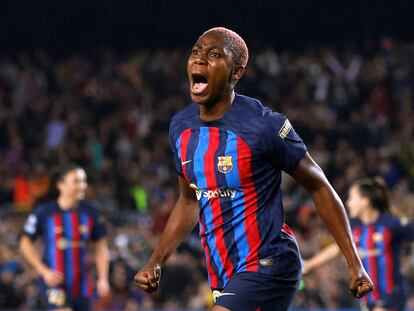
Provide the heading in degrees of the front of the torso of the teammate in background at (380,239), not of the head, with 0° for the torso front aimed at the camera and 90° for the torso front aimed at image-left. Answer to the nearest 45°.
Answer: approximately 45°

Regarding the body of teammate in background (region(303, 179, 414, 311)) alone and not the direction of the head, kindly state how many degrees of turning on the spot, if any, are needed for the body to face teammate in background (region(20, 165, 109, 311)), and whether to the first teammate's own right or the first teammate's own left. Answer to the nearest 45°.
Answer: approximately 45° to the first teammate's own right

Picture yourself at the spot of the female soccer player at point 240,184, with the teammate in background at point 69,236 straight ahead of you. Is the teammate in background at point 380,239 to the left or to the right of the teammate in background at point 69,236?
right

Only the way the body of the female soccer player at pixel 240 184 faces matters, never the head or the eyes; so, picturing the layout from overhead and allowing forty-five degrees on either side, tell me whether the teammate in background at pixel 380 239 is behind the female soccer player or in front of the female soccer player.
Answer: behind

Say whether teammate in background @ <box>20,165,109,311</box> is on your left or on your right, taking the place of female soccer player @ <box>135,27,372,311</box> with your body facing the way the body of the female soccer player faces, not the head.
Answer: on your right
